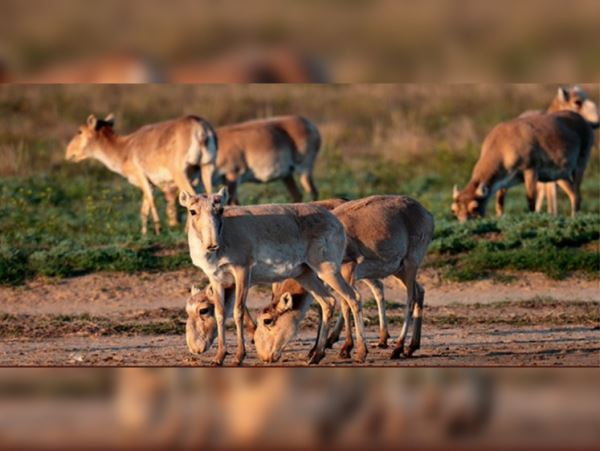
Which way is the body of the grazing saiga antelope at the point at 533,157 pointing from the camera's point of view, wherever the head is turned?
to the viewer's left

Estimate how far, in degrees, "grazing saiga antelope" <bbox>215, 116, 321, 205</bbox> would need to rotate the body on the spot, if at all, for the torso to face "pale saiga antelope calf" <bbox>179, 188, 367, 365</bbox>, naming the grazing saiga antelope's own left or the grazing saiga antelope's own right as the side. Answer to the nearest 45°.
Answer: approximately 90° to the grazing saiga antelope's own left

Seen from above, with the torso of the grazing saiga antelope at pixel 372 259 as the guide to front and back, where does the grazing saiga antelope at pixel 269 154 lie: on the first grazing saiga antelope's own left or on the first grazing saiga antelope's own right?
on the first grazing saiga antelope's own right

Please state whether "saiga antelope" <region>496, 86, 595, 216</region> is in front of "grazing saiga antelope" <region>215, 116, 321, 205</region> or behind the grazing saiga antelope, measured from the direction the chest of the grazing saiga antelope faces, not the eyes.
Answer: behind

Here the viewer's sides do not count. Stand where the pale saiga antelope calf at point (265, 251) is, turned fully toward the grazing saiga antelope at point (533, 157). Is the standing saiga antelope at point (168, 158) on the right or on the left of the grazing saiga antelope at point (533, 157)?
left

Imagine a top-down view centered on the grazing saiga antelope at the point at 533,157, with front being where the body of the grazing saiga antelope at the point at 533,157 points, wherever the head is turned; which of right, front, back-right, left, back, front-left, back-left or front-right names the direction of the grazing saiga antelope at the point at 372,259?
left

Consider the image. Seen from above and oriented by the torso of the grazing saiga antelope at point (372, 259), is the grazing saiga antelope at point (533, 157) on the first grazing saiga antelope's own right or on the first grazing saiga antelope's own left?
on the first grazing saiga antelope's own right

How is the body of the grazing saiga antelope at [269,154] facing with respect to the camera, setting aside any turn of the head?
to the viewer's left

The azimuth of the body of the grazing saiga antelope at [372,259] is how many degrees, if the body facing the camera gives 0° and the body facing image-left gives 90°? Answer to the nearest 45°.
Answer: approximately 90°
